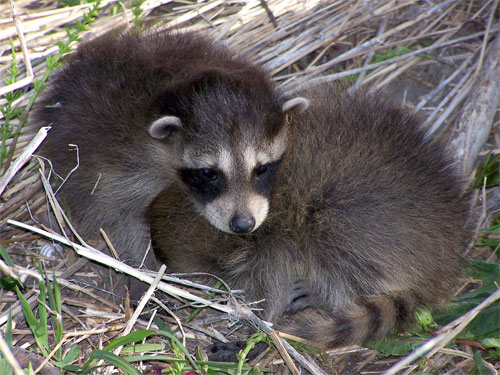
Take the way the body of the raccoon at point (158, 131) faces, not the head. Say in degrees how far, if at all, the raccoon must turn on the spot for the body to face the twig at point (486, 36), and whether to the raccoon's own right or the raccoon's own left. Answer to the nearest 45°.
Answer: approximately 45° to the raccoon's own left

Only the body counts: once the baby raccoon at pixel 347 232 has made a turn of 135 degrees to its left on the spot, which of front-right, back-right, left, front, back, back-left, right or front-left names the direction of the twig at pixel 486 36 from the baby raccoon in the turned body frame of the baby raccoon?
left

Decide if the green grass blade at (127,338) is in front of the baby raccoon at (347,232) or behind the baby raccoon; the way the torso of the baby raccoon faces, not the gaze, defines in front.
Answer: in front

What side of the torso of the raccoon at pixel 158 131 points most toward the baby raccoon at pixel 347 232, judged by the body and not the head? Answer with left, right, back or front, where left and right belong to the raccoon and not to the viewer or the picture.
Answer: front

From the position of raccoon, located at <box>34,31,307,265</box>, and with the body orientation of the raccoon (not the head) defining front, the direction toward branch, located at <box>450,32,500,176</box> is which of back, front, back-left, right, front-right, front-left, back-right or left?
front-left

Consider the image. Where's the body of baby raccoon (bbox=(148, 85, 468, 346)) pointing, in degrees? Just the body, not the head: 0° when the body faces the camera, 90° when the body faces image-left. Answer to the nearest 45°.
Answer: approximately 90°

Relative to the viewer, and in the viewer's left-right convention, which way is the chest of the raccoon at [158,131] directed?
facing the viewer and to the right of the viewer

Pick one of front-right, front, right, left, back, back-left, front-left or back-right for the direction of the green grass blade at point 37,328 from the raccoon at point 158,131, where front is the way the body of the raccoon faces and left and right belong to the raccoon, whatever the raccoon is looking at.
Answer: right

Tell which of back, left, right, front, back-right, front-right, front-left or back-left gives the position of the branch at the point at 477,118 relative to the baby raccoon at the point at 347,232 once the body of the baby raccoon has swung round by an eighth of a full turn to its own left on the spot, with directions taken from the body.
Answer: back

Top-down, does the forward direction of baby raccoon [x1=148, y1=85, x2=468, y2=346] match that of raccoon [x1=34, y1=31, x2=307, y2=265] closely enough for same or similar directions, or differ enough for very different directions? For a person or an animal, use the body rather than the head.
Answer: very different directions

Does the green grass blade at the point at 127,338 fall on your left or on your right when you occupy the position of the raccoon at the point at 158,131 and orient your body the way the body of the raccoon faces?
on your right

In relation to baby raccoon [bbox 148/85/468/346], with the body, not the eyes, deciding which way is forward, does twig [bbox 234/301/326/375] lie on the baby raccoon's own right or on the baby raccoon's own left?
on the baby raccoon's own left

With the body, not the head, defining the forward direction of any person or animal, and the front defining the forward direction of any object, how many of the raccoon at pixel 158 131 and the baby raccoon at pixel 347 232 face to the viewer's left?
1
